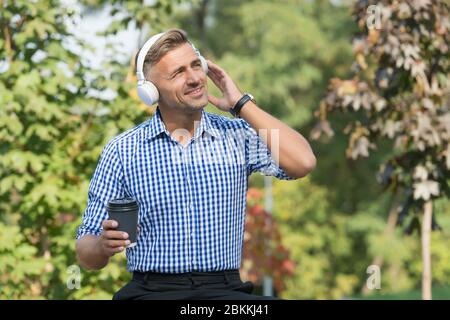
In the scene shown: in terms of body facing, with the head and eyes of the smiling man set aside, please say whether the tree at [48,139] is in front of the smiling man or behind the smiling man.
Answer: behind

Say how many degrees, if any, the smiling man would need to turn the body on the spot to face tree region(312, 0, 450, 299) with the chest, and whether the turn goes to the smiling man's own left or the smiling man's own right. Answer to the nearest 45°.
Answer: approximately 135° to the smiling man's own left

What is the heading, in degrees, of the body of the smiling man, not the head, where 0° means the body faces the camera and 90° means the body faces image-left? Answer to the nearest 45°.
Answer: approximately 0°

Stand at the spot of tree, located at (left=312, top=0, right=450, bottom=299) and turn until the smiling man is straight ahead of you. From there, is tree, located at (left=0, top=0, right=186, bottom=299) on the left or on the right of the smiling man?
right

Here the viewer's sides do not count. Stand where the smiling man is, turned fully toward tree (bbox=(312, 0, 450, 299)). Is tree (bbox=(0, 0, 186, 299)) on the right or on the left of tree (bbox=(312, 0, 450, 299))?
left
